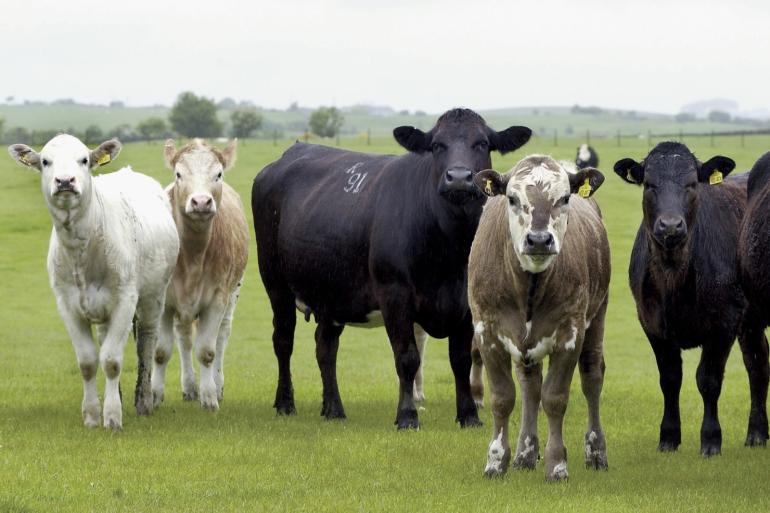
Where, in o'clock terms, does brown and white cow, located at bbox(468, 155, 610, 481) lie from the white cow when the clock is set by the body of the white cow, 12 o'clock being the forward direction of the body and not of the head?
The brown and white cow is roughly at 9 o'clock from the white cow.

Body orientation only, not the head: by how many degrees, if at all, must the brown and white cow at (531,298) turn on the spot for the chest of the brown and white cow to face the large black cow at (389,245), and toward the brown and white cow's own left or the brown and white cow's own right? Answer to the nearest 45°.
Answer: approximately 135° to the brown and white cow's own right

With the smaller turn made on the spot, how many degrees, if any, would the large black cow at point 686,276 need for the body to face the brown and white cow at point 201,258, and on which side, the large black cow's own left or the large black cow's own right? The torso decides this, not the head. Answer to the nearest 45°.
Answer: approximately 45° to the large black cow's own right

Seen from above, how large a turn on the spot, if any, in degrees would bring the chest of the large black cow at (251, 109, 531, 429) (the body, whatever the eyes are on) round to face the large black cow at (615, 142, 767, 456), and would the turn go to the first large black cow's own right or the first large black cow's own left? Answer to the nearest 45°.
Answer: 0° — it already faces it

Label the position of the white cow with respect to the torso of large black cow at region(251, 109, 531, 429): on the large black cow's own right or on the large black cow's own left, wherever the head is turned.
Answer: on the large black cow's own right

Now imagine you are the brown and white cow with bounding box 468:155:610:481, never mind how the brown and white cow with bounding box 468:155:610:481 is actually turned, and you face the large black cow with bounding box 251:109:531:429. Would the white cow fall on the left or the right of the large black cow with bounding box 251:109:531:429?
left

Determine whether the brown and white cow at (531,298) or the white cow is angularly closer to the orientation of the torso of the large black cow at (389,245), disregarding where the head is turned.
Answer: the brown and white cow

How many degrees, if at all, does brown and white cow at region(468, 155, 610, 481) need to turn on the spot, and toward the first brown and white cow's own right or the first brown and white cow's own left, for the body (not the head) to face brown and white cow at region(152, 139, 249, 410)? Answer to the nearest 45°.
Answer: approximately 135° to the first brown and white cow's own right
